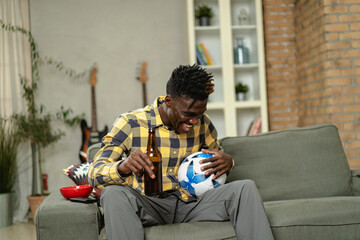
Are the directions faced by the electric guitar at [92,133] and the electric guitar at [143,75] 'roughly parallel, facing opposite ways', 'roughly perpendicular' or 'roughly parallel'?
roughly parallel

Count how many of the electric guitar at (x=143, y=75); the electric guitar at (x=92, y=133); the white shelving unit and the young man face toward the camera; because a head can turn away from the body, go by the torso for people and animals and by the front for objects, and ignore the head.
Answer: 4

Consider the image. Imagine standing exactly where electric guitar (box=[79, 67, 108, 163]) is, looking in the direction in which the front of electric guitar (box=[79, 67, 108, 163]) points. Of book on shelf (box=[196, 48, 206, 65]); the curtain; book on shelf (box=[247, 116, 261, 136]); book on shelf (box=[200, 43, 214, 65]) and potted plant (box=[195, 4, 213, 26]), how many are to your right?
1

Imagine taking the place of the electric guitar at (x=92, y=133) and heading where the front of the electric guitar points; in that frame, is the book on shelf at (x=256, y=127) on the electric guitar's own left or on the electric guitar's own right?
on the electric guitar's own left

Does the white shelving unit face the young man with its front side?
yes

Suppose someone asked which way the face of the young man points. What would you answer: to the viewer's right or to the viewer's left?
to the viewer's right

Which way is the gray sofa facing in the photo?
toward the camera

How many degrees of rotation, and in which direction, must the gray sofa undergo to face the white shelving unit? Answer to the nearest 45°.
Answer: approximately 180°

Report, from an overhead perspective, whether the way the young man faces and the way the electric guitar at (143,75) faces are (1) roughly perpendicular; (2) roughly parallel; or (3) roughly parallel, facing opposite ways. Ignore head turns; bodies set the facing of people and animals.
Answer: roughly parallel

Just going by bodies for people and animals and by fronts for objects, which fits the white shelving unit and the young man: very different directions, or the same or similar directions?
same or similar directions

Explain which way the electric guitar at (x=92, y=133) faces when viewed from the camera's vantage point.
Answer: facing the viewer

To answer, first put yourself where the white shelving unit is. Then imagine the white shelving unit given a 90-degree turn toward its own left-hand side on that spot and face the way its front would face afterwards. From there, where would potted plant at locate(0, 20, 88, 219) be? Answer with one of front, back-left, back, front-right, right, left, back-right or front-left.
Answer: back

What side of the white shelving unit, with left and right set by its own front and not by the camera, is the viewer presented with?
front

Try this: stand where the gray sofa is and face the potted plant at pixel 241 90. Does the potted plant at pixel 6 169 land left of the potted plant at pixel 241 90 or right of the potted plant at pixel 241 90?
left
